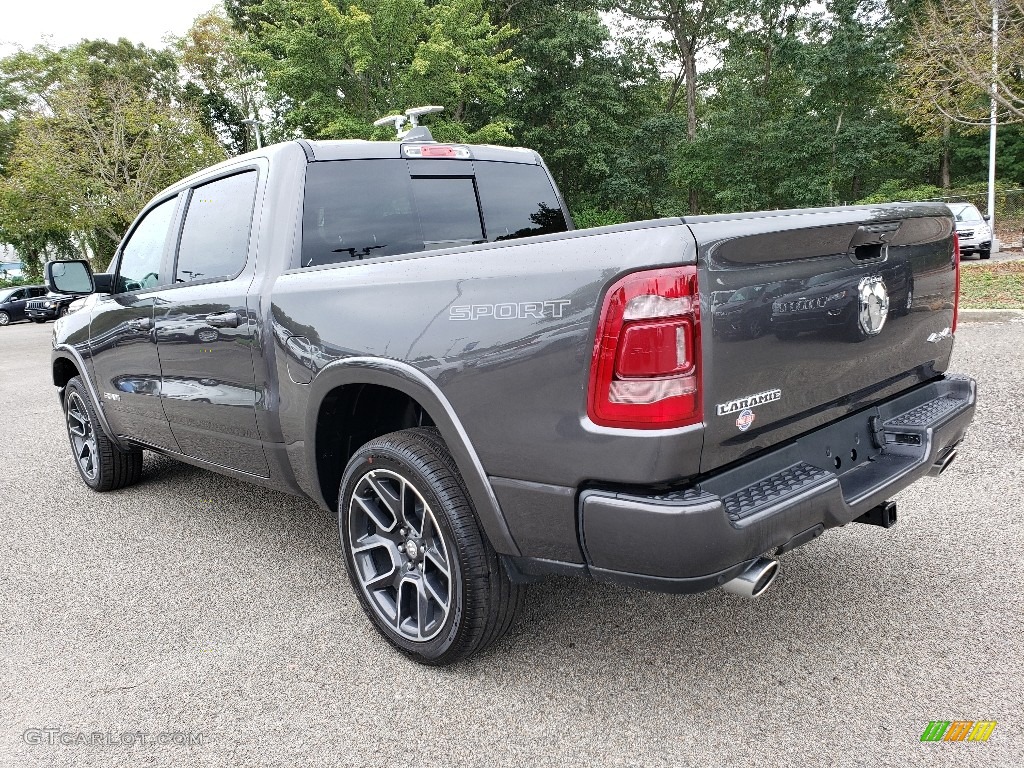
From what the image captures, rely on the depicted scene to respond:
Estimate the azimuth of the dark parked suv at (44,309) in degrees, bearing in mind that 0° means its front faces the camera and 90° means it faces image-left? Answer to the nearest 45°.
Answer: approximately 45°

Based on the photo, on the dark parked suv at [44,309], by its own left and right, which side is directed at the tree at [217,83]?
back

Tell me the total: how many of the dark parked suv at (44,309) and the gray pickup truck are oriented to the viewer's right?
0

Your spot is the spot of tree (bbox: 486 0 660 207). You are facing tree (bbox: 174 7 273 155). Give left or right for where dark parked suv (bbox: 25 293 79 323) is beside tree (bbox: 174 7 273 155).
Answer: left

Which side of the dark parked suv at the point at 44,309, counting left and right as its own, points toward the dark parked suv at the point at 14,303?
right

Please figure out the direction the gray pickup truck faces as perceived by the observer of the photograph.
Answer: facing away from the viewer and to the left of the viewer

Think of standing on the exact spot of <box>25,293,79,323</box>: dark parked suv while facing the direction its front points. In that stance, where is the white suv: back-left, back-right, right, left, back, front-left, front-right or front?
left

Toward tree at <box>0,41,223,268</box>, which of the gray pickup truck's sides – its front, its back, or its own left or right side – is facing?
front
